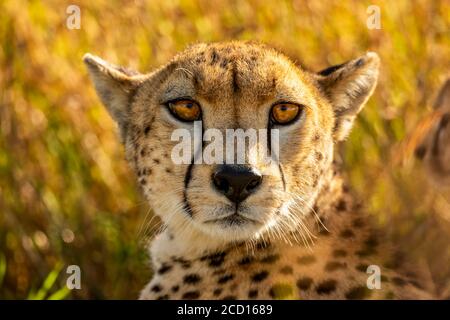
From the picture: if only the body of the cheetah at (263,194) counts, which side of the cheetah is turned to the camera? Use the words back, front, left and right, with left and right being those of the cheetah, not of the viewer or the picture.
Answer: front
